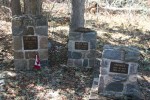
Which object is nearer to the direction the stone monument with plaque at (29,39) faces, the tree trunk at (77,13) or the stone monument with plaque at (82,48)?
the stone monument with plaque

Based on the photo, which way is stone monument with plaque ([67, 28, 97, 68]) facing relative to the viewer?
toward the camera

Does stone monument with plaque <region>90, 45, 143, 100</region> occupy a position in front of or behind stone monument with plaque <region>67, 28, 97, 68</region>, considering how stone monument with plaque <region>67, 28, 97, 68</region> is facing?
in front

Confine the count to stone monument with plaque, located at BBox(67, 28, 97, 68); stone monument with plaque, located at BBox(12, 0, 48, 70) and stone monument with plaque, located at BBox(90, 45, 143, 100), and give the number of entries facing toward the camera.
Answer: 3

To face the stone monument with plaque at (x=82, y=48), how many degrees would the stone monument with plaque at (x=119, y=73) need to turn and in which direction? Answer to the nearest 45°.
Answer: approximately 135° to its right

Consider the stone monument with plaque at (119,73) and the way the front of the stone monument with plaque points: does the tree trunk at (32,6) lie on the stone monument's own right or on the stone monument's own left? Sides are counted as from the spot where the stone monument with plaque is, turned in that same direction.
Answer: on the stone monument's own right

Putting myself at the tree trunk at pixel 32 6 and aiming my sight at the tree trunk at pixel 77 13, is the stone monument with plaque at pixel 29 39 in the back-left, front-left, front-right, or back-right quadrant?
back-right

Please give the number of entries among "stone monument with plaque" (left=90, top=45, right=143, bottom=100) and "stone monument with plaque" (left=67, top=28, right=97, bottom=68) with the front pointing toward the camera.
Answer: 2

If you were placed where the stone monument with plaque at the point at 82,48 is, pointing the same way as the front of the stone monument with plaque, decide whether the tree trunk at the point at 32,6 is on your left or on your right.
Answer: on your right

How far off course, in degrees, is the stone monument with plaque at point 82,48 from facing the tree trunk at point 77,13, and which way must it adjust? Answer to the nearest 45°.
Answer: approximately 180°

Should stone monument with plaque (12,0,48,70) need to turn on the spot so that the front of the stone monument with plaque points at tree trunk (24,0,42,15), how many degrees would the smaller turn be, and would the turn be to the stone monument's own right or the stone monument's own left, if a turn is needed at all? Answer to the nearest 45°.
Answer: approximately 180°

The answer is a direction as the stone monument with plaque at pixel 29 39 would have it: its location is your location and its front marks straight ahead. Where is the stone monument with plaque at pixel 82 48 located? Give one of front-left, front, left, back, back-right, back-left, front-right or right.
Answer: left
